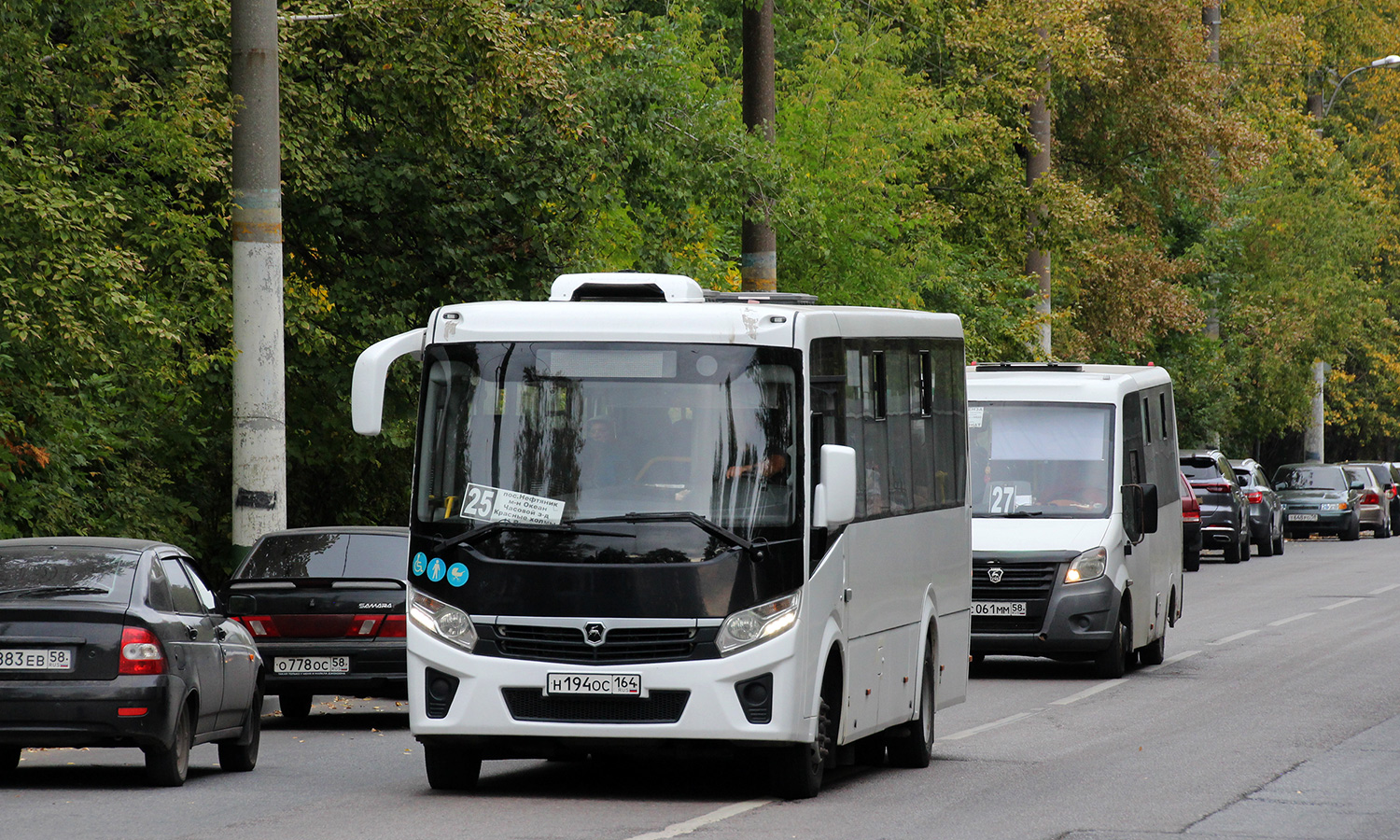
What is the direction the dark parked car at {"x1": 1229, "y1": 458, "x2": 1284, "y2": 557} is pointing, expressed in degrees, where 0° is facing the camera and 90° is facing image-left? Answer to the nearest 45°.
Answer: approximately 180°

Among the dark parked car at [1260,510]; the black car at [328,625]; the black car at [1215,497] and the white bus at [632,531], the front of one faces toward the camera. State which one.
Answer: the white bus

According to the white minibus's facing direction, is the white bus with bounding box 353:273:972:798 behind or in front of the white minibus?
in front

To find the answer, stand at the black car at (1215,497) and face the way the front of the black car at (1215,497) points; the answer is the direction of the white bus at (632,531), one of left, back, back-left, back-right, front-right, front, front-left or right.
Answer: back

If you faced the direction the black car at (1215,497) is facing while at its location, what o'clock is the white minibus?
The white minibus is roughly at 6 o'clock from the black car.

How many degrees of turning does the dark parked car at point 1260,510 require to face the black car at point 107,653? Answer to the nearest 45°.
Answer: approximately 180°

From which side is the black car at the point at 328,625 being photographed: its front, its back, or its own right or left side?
back

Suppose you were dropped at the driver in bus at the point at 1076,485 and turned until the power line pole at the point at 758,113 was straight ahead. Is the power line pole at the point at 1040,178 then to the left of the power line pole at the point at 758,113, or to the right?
right

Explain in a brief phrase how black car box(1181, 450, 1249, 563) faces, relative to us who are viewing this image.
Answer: facing away from the viewer

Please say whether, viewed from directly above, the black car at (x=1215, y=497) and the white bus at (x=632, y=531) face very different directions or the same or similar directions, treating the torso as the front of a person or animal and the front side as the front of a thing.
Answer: very different directions

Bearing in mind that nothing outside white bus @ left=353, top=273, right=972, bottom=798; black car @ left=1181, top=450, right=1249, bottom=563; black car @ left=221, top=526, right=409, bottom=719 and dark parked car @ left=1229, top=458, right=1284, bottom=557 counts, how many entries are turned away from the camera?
3

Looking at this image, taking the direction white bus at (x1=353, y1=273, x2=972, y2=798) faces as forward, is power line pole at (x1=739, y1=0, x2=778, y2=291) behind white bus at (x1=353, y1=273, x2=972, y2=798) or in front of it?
behind
